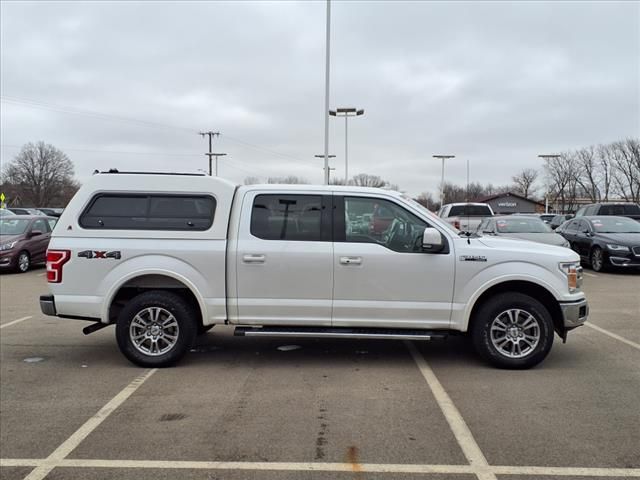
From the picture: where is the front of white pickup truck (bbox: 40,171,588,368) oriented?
to the viewer's right

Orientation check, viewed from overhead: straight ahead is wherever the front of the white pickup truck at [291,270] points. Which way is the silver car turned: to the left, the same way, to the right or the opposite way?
to the right

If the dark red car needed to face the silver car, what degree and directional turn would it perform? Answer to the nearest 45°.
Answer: approximately 90° to its left

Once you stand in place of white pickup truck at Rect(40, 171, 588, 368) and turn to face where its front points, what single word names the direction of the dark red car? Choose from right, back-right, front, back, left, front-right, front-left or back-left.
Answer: back-left

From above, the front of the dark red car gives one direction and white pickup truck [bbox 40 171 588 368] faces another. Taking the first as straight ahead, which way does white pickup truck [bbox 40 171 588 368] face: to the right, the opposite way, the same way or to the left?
to the left

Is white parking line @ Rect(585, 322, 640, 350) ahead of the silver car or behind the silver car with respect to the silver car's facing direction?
ahead

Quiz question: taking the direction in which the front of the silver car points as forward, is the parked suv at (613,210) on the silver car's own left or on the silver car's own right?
on the silver car's own left

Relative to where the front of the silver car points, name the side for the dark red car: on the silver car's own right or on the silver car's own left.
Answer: on the silver car's own right

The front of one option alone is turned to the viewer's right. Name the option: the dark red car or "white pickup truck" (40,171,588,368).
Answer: the white pickup truck

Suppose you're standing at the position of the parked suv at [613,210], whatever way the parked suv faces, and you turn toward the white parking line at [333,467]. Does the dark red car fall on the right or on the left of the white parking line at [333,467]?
right

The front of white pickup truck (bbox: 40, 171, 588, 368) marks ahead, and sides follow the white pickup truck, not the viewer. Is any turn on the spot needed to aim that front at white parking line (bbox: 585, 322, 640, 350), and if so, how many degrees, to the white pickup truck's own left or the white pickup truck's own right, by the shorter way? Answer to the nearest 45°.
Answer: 0° — it already faces it

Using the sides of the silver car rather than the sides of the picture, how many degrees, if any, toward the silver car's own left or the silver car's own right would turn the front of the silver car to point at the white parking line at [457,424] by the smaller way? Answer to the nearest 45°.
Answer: approximately 45° to the silver car's own right

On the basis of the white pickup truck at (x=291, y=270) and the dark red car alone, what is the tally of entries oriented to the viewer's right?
1

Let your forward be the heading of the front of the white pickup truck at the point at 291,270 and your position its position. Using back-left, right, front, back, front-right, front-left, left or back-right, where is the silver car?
front-left
